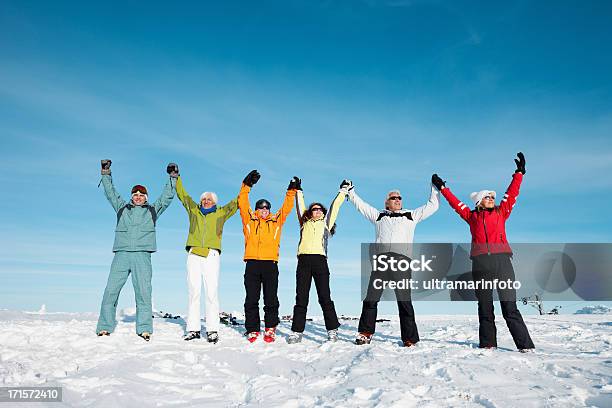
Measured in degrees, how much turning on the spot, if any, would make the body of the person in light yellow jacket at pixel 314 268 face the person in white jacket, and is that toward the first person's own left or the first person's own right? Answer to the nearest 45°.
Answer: approximately 90° to the first person's own left

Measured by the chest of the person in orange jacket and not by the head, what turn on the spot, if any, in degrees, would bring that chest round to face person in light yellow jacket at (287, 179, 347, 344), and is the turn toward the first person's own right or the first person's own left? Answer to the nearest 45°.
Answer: approximately 90° to the first person's own left

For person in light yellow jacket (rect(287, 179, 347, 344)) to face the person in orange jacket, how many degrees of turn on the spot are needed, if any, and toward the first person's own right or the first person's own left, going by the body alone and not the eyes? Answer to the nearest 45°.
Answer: approximately 90° to the first person's own right

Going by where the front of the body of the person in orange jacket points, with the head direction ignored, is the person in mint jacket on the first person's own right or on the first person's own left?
on the first person's own right

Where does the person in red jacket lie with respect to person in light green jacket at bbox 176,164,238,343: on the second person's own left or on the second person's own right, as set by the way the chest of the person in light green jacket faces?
on the second person's own left

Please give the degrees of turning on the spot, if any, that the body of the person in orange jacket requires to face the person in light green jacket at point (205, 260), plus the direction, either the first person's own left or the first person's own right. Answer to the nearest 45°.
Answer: approximately 90° to the first person's own right

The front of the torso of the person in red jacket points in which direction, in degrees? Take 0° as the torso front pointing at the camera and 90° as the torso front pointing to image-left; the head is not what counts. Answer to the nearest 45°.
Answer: approximately 0°

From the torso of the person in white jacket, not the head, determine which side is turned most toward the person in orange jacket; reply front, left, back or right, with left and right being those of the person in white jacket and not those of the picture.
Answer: right

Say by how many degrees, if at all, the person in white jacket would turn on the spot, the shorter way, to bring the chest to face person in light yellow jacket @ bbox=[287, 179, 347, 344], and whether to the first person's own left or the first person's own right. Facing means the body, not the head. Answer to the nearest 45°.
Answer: approximately 90° to the first person's own right
